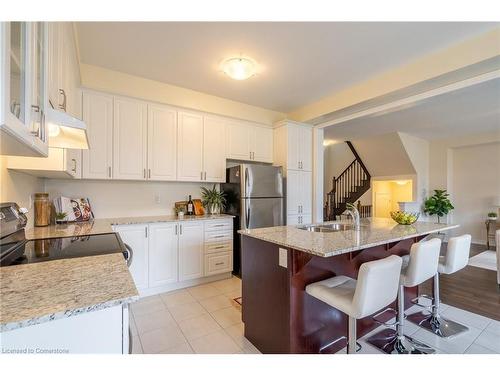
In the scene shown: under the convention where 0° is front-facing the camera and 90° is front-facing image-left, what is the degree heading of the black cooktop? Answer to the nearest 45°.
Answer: approximately 270°

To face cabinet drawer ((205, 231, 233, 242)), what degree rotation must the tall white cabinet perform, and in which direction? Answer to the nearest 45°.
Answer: approximately 90° to its right

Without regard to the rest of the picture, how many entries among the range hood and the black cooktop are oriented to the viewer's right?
2

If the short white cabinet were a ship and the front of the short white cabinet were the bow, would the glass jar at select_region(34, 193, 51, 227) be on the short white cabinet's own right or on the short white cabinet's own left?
on the short white cabinet's own right

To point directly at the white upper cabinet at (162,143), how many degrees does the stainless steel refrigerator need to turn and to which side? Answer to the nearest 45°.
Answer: approximately 135° to its right

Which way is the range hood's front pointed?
to the viewer's right

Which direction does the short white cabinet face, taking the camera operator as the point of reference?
facing the viewer and to the right of the viewer

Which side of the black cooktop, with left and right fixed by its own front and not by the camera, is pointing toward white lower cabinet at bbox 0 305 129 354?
right

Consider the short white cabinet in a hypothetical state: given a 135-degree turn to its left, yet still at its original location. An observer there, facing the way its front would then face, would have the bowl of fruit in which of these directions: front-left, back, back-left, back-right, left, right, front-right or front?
back-right

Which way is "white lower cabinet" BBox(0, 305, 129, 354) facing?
to the viewer's right

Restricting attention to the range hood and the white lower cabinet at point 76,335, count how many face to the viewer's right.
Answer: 2

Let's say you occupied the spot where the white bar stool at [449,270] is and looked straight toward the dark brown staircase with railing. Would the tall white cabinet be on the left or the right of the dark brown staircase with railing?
left
